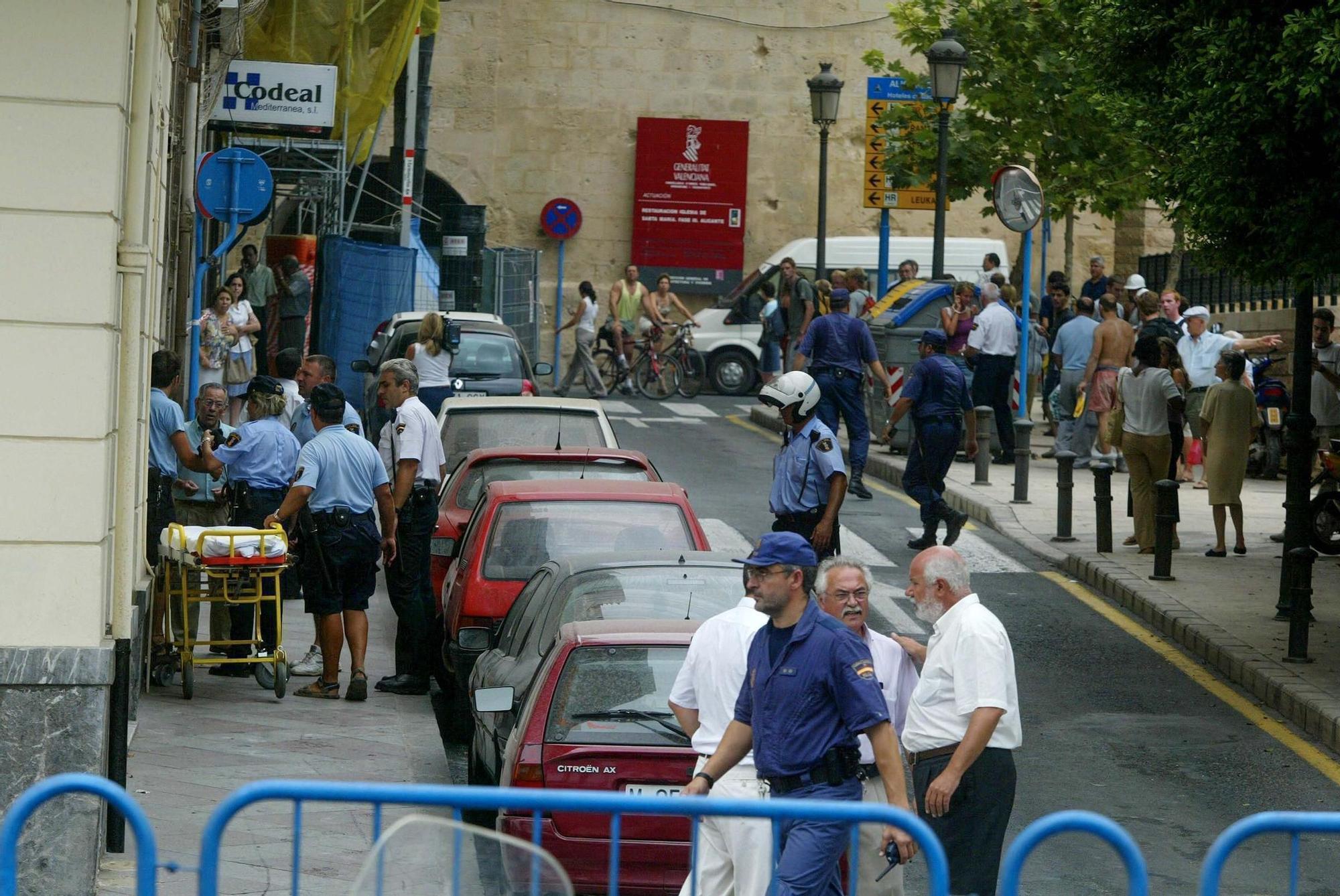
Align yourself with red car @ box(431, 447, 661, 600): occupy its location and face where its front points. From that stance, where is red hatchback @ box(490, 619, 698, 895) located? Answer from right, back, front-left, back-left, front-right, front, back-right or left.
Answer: back

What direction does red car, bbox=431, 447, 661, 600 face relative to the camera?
away from the camera

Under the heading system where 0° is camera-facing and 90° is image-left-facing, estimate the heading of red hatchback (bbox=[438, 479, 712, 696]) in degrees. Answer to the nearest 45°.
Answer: approximately 180°

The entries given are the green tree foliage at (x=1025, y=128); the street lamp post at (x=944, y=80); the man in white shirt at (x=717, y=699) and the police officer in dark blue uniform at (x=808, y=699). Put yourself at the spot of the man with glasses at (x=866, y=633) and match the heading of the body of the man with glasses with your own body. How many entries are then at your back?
2

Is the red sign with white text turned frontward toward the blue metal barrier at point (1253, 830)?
yes

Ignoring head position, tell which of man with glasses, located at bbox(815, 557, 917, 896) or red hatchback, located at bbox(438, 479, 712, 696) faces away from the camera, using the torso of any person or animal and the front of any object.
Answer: the red hatchback

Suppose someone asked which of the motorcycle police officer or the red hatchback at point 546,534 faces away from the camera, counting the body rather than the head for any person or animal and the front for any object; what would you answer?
the red hatchback

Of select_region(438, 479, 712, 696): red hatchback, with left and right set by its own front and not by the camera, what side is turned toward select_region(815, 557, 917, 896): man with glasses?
back

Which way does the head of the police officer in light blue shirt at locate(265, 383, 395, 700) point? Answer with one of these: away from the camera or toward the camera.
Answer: away from the camera

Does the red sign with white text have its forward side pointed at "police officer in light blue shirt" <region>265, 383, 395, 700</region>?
yes

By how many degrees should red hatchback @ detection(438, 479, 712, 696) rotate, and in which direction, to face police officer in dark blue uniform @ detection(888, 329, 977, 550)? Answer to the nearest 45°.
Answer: approximately 45° to its right

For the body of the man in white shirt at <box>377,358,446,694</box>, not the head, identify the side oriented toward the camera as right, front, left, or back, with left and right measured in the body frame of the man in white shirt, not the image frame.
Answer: left

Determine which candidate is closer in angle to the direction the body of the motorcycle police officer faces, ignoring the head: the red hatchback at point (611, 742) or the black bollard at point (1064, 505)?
the red hatchback

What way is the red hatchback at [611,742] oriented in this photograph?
away from the camera
